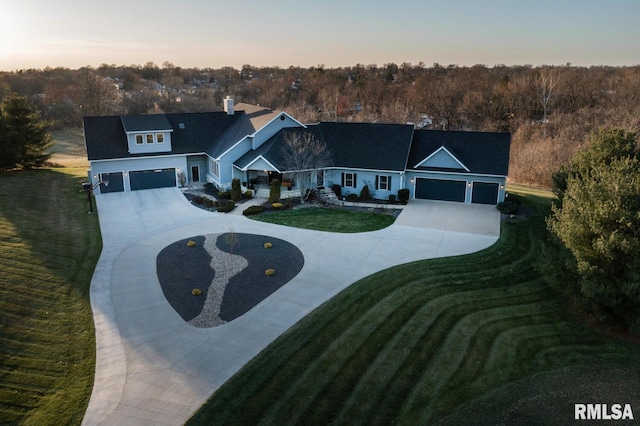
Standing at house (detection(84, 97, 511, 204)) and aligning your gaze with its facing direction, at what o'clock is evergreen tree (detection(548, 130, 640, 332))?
The evergreen tree is roughly at 11 o'clock from the house.

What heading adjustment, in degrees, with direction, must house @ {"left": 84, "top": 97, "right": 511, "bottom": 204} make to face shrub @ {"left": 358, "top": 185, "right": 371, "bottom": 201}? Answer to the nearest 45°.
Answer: approximately 90° to its left

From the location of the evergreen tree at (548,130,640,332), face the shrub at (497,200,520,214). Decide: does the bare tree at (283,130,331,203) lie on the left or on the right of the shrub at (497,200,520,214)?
left

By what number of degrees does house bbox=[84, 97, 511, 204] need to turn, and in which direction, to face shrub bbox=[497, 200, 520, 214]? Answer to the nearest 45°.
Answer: approximately 45° to its left

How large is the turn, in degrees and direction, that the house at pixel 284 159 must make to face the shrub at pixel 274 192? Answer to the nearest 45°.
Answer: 0° — it already faces it

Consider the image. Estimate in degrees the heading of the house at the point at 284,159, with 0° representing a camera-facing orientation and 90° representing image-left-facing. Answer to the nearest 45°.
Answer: approximately 0°

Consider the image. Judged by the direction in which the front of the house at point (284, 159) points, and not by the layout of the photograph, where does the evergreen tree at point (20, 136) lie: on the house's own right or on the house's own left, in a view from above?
on the house's own right

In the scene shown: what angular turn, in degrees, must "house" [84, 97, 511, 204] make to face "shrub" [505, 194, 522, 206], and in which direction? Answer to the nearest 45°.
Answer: approximately 90° to its left
